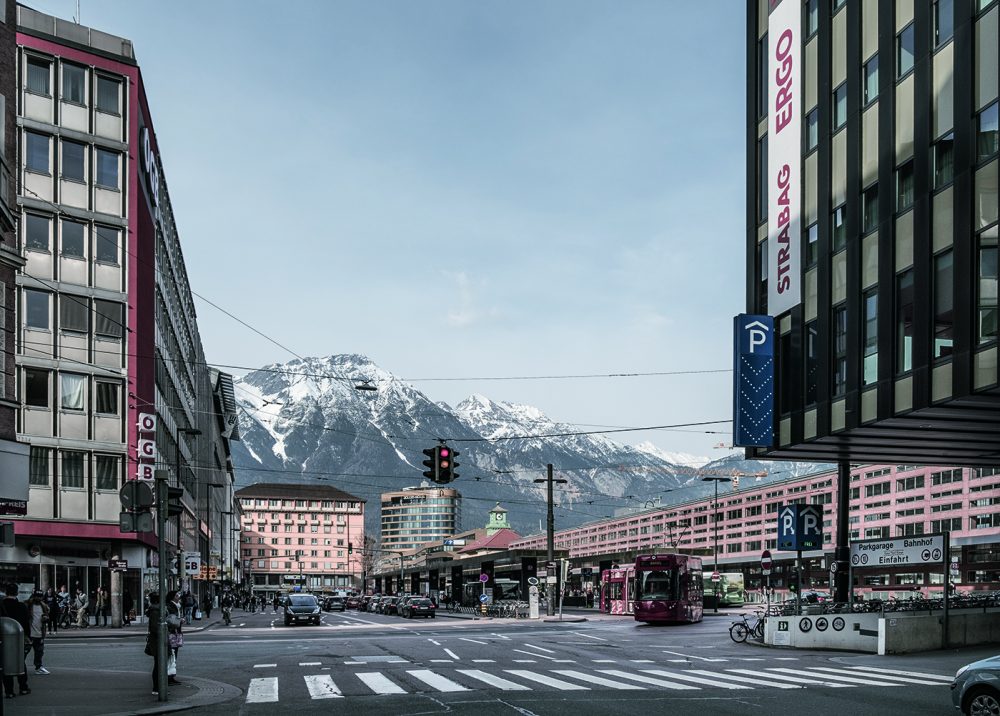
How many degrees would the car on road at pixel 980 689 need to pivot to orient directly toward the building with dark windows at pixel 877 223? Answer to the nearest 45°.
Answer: approximately 90° to its right

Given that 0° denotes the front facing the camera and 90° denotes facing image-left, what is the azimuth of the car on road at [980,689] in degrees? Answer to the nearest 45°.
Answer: approximately 90°

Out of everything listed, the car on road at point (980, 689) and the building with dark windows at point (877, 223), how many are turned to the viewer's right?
0

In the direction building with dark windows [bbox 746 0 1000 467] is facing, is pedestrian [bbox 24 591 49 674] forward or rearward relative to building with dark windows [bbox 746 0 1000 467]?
forward

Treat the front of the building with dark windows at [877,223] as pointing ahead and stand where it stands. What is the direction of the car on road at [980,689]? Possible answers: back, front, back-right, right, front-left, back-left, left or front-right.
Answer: front-left

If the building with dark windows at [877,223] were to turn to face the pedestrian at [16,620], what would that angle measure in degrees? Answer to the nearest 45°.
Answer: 0° — it already faces them

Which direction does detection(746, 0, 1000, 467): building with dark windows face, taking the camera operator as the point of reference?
facing the viewer and to the left of the viewer
